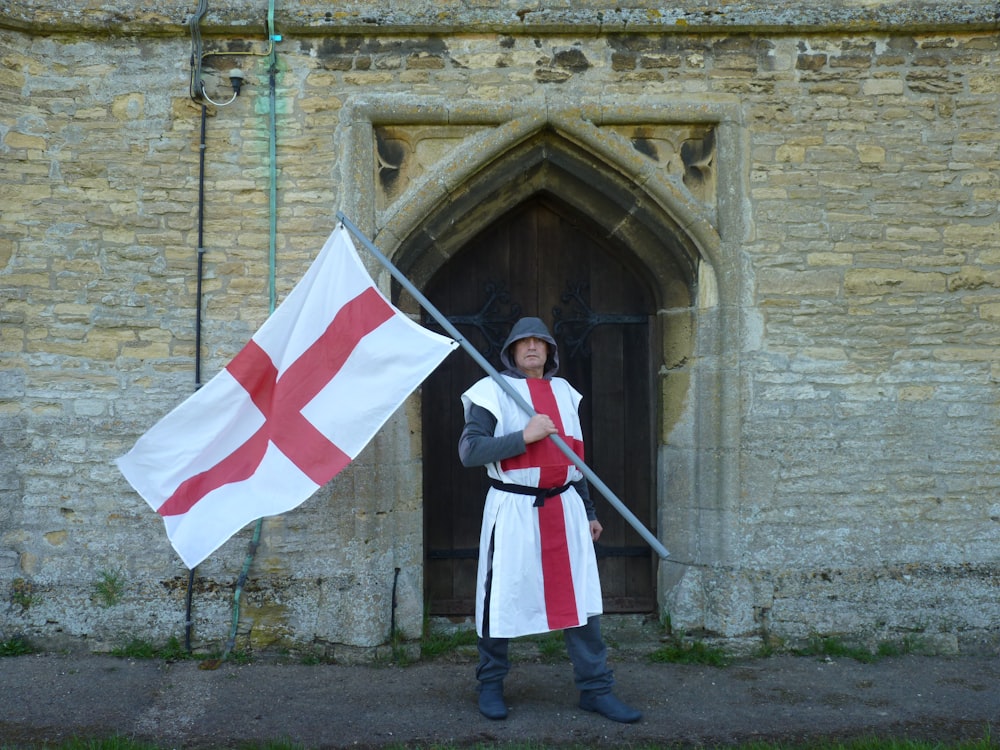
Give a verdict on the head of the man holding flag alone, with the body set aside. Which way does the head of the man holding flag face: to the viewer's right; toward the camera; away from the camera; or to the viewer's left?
toward the camera

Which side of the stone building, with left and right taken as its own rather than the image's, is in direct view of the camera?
front
